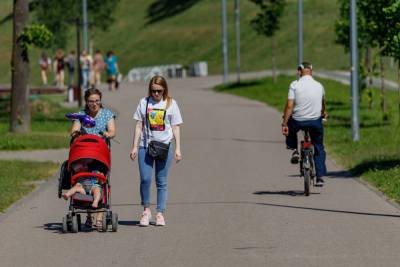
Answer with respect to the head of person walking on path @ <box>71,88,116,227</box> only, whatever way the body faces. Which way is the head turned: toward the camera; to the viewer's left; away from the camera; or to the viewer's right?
toward the camera

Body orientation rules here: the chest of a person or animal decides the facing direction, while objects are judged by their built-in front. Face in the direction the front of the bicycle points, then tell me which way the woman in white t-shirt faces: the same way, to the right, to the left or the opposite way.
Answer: the opposite way

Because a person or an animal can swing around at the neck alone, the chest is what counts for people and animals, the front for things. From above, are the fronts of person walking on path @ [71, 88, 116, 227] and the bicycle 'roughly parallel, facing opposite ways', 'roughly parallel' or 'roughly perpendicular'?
roughly parallel, facing opposite ways

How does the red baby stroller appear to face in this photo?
toward the camera

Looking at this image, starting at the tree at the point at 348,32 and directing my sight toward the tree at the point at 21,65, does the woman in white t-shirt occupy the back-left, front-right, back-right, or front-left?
front-left

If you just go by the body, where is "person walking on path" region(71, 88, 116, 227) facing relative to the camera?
toward the camera

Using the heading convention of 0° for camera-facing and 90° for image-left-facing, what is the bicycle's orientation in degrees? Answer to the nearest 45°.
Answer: approximately 180°

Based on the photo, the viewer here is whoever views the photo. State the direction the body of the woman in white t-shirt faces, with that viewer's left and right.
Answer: facing the viewer

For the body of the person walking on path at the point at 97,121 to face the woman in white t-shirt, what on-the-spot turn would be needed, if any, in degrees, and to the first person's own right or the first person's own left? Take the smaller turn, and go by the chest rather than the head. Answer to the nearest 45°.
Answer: approximately 90° to the first person's own left

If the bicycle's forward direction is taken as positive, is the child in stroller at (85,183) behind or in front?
behind

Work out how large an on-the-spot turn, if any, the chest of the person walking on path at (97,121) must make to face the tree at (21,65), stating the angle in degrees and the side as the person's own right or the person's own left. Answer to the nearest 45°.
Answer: approximately 180°

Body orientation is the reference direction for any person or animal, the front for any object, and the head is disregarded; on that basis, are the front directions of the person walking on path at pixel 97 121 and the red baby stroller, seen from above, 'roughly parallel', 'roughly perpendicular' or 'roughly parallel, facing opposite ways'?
roughly parallel

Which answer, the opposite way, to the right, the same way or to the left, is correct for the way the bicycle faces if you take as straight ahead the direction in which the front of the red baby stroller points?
the opposite way

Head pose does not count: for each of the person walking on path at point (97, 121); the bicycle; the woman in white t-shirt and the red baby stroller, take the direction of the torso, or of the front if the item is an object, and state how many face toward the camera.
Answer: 3

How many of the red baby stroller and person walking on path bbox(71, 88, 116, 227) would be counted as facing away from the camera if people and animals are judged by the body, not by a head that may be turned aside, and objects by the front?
0

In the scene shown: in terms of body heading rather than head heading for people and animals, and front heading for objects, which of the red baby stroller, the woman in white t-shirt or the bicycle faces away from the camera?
the bicycle

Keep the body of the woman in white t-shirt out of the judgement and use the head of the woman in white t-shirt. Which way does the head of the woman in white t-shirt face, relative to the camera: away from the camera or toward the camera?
toward the camera
